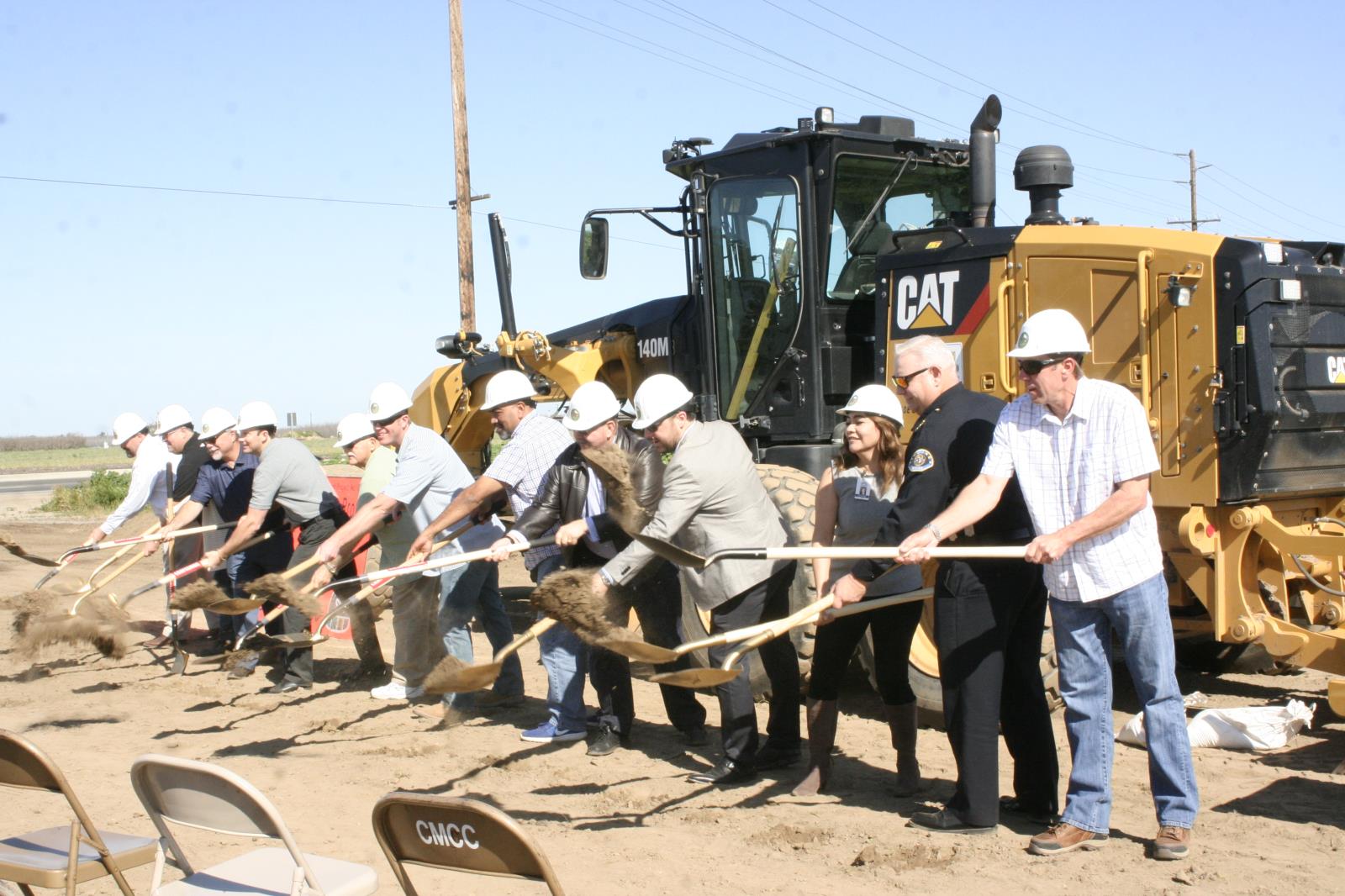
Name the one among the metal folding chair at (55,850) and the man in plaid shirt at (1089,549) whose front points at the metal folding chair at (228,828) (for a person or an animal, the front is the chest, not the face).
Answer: the man in plaid shirt

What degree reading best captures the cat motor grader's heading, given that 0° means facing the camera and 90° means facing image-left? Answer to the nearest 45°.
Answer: approximately 135°

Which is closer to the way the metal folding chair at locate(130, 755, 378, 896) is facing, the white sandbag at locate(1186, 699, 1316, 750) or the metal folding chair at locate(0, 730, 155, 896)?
the white sandbag

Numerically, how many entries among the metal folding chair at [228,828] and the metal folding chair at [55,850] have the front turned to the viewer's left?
0

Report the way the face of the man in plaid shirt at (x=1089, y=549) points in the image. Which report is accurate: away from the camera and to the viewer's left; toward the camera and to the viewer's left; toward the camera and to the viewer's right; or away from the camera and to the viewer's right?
toward the camera and to the viewer's left

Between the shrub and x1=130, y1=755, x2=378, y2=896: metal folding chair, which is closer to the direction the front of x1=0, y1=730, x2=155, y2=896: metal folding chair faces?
the shrub

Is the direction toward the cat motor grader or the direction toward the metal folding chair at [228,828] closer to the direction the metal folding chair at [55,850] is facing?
the cat motor grader

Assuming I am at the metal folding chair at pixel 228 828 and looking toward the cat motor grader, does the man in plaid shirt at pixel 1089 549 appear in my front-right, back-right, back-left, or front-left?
front-right

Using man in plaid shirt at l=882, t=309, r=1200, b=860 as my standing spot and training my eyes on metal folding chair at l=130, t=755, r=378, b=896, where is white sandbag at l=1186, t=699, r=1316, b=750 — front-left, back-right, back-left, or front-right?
back-right

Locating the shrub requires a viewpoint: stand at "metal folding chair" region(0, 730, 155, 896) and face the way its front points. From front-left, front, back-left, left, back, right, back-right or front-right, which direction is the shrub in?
front-left

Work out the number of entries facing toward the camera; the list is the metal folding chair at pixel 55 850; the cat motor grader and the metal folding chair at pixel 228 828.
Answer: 0

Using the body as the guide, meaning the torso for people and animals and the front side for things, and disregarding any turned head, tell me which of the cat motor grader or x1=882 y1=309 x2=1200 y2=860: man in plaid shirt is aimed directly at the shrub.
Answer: the cat motor grader

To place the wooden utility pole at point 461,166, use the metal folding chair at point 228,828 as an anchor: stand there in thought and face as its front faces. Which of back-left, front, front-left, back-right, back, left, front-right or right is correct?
front-left

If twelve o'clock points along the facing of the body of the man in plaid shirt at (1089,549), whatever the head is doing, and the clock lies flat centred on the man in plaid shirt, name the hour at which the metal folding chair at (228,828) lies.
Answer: The metal folding chair is roughly at 12 o'clock from the man in plaid shirt.

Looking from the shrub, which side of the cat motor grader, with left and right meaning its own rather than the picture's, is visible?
front

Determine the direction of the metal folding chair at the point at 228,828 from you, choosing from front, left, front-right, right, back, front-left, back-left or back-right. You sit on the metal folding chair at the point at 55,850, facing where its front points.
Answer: right

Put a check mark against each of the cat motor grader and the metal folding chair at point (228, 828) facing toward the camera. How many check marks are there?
0
